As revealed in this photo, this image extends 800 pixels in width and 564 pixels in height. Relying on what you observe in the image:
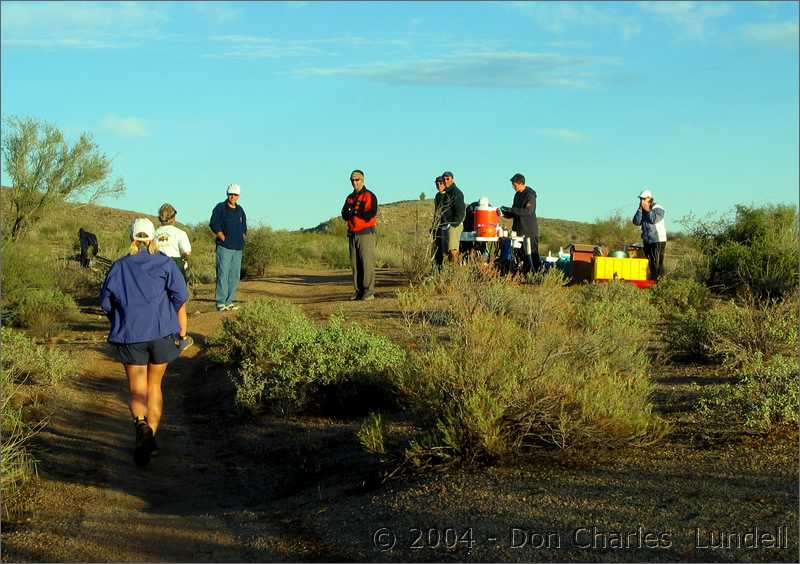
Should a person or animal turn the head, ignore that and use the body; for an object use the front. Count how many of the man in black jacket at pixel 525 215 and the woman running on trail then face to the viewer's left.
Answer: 1

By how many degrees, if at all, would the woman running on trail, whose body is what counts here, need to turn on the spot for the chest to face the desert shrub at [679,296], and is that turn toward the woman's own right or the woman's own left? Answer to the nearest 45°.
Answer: approximately 45° to the woman's own right

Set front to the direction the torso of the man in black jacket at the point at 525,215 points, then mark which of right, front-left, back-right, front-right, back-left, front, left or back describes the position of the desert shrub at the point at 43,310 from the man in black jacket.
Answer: front

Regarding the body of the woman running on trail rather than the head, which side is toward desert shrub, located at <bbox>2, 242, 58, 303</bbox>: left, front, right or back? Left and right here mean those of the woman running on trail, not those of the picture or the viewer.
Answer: front

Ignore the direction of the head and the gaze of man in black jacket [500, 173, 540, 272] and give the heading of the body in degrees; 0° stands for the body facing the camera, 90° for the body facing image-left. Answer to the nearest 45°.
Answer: approximately 90°

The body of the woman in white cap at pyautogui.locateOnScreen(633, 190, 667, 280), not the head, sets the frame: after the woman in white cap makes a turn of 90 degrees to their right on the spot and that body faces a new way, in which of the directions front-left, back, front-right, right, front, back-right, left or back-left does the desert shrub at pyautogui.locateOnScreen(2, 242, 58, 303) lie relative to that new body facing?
front-left

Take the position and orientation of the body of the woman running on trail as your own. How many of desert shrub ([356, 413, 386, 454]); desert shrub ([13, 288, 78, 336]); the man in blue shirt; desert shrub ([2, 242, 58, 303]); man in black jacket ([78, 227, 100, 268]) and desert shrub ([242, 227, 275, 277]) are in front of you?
5

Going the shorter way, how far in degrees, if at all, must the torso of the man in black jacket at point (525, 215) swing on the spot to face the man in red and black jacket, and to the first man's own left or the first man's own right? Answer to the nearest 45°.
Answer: approximately 45° to the first man's own left

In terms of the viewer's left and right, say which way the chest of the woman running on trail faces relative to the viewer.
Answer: facing away from the viewer

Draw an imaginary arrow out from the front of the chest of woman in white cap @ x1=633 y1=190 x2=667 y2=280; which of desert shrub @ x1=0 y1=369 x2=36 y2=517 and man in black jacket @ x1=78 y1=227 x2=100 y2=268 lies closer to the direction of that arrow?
the desert shrub

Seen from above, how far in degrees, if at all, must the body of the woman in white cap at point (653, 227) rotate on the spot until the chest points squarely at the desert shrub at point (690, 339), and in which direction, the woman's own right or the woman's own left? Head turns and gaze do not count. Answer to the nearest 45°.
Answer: approximately 45° to the woman's own left

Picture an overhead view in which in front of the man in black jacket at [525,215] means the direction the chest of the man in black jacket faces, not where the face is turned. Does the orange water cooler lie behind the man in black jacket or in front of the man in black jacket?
in front

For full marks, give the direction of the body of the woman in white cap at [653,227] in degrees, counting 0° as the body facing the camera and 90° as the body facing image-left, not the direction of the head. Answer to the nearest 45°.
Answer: approximately 45°

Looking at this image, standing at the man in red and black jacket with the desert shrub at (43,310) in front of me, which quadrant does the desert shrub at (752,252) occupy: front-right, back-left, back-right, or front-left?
back-left

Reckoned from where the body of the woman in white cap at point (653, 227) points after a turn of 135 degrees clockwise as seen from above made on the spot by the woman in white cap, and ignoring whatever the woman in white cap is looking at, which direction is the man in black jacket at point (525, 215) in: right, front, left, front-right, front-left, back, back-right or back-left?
left

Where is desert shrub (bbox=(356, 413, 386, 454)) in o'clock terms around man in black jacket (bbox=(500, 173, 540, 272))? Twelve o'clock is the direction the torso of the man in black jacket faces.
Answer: The desert shrub is roughly at 9 o'clock from the man in black jacket.

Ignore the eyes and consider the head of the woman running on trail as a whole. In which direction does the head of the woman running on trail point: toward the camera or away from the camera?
away from the camera

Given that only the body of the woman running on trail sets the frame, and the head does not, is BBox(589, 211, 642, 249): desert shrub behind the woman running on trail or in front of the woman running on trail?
in front
